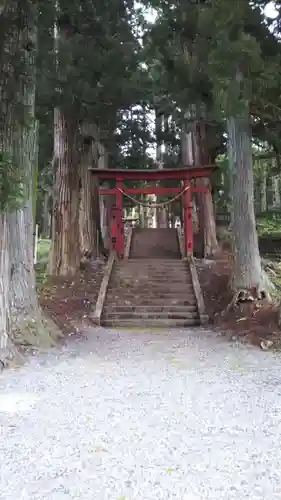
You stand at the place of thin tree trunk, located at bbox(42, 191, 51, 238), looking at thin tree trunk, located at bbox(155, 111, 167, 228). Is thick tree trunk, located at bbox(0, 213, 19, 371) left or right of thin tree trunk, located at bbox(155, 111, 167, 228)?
right

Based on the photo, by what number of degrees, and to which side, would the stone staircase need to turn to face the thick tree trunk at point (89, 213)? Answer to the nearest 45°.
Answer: approximately 135° to its right

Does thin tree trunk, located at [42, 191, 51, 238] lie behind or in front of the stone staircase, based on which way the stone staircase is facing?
behind

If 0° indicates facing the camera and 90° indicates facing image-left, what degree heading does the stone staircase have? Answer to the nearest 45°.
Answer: approximately 0°

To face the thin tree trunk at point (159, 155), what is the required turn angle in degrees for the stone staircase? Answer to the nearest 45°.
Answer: approximately 180°
